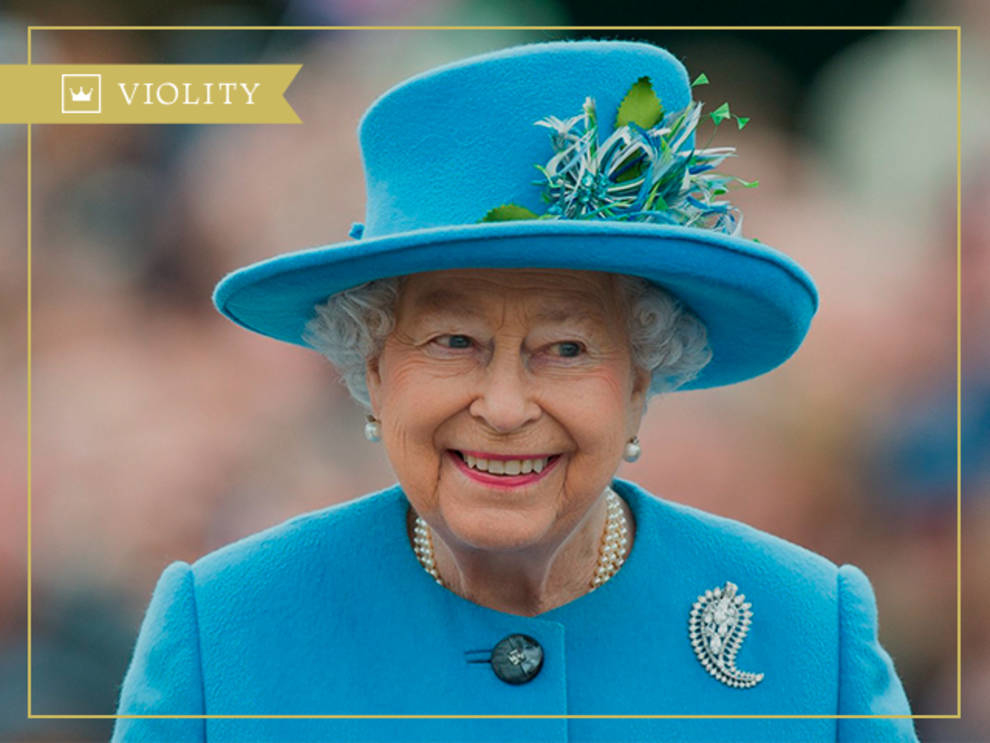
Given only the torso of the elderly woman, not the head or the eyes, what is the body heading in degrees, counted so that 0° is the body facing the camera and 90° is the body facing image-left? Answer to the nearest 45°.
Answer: approximately 0°
